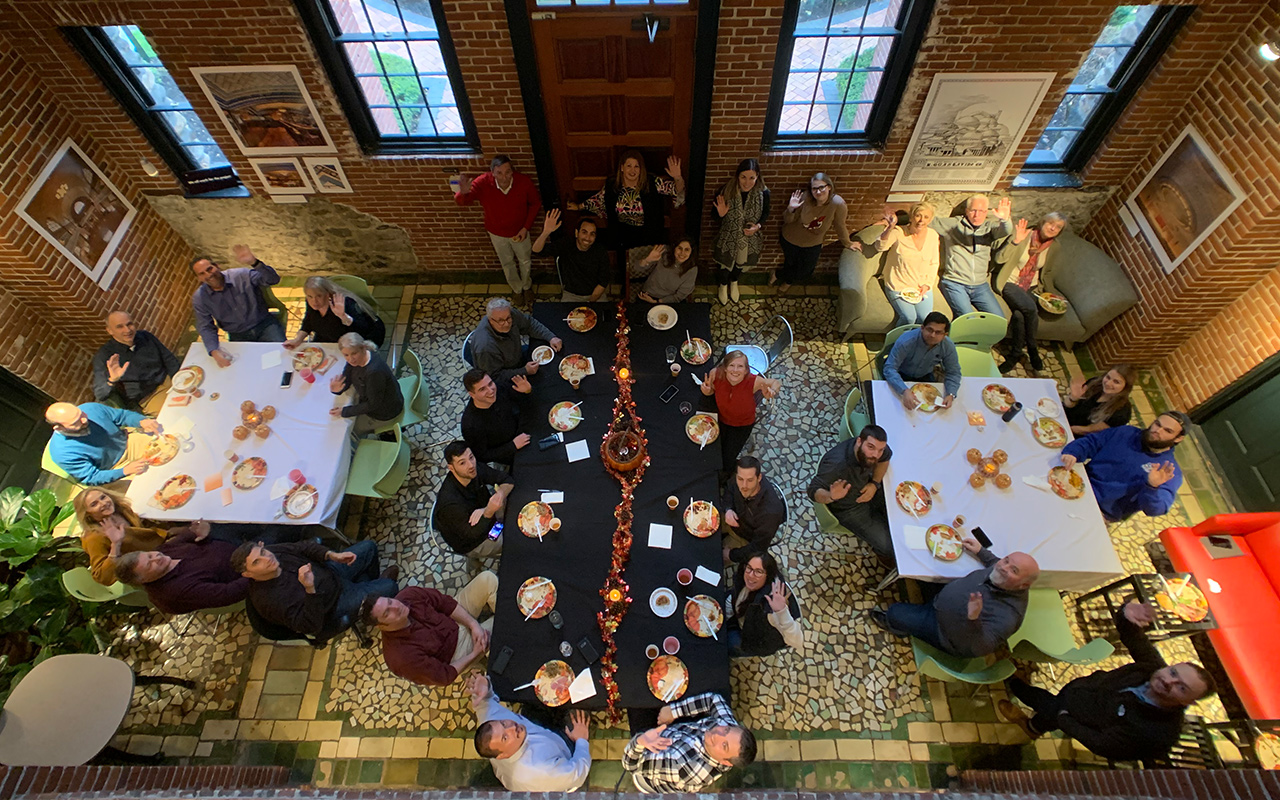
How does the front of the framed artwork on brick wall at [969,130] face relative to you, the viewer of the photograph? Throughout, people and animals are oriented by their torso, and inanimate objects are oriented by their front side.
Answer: facing the viewer

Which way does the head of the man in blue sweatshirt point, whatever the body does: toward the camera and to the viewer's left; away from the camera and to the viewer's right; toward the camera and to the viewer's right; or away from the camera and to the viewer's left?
toward the camera and to the viewer's left

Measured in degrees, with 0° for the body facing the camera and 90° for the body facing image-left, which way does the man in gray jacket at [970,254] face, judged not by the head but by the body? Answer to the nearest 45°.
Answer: approximately 0°

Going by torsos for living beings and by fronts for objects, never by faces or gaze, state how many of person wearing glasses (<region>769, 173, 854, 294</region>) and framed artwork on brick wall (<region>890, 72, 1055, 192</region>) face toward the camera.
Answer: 2

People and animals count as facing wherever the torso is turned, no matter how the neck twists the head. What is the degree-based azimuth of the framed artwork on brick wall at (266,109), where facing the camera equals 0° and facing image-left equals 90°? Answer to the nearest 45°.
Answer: approximately 0°

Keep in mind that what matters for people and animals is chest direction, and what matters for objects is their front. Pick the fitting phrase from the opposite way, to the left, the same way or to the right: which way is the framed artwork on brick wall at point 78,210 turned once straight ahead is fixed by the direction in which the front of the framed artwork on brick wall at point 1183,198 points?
the opposite way

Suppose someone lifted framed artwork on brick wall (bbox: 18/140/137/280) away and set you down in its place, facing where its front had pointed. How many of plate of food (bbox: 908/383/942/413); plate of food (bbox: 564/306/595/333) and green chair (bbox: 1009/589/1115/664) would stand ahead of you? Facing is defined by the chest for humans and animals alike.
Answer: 3

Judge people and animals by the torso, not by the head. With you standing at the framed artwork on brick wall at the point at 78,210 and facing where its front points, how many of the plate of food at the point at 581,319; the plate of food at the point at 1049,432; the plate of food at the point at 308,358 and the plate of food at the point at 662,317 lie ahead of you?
4
